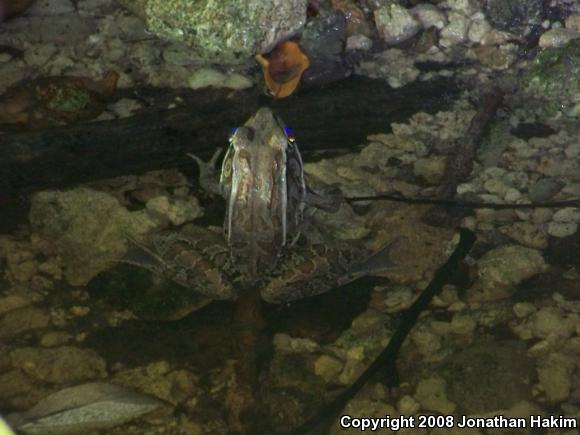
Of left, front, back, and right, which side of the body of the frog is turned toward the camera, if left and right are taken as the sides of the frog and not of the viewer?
back

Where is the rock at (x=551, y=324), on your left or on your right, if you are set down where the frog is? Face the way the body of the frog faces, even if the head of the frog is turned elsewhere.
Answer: on your right

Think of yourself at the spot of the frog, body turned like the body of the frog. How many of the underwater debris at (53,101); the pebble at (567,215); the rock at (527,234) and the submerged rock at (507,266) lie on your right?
3

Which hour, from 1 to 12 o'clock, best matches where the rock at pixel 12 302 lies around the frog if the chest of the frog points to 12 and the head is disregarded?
The rock is roughly at 9 o'clock from the frog.

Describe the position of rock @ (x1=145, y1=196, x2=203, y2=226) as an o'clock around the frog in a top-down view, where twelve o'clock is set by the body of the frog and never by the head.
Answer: The rock is roughly at 10 o'clock from the frog.

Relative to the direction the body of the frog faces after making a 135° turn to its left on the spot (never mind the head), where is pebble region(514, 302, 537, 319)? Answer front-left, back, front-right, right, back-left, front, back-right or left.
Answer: back-left

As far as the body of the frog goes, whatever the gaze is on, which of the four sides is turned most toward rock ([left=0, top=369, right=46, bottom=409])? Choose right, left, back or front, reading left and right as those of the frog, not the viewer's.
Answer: left

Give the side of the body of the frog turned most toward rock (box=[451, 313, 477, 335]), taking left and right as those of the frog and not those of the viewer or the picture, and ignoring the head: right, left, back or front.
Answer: right

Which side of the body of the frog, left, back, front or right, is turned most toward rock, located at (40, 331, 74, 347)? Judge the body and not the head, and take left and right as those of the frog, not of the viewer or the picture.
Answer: left

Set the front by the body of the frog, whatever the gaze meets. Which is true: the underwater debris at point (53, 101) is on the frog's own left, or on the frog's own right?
on the frog's own left
